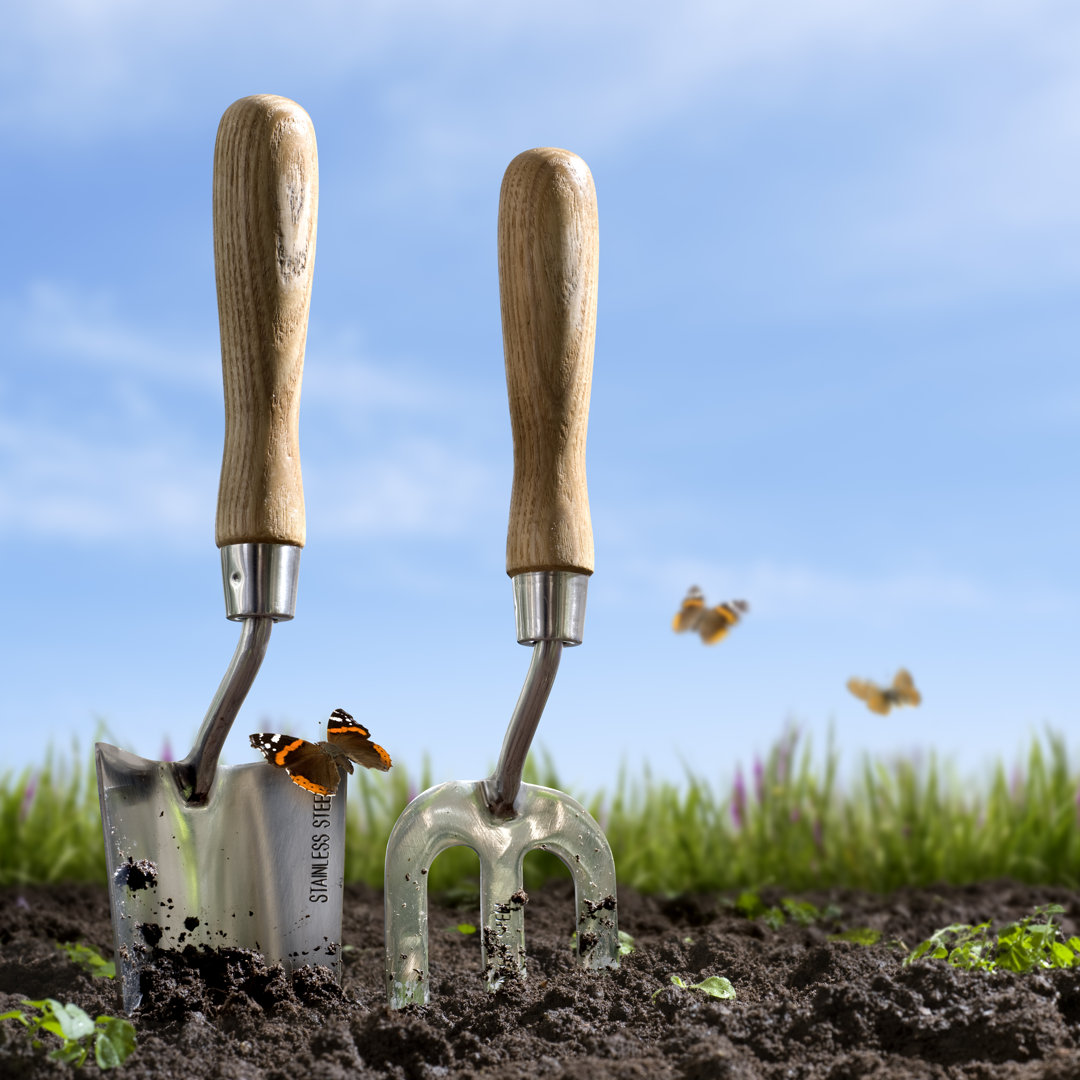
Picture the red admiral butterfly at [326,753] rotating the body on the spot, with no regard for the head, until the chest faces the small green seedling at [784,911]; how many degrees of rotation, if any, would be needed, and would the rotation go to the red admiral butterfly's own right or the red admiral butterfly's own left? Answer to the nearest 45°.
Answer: approximately 90° to the red admiral butterfly's own right

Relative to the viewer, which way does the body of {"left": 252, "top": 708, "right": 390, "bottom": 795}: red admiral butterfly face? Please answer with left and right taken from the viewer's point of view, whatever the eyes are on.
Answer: facing away from the viewer and to the left of the viewer

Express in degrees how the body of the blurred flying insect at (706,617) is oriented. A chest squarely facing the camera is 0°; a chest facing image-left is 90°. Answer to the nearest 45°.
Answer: approximately 225°

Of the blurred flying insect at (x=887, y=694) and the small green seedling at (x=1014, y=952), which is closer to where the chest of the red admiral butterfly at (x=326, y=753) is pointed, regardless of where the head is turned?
the blurred flying insect

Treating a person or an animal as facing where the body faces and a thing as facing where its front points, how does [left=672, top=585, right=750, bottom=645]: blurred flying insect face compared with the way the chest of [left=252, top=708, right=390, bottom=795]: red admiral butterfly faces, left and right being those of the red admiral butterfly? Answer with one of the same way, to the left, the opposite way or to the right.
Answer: to the right

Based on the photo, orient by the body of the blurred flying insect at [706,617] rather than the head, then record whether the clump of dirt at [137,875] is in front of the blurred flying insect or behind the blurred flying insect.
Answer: behind
